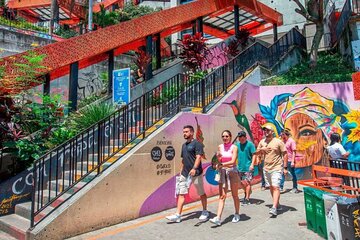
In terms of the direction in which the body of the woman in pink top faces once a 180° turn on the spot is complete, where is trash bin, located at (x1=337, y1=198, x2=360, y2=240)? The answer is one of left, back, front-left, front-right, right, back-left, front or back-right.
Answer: right

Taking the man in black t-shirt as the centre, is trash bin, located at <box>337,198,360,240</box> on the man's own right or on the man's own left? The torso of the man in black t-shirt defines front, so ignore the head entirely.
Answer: on the man's own left

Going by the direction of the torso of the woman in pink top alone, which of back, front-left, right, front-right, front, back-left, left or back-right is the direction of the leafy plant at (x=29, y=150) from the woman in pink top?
front-right

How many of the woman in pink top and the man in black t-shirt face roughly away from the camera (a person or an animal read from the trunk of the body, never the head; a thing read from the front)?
0

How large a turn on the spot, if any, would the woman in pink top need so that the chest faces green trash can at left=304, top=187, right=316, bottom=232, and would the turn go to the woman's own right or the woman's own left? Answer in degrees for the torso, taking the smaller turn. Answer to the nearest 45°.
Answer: approximately 135° to the woman's own left

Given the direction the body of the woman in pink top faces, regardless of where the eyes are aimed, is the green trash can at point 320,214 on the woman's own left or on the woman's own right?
on the woman's own left

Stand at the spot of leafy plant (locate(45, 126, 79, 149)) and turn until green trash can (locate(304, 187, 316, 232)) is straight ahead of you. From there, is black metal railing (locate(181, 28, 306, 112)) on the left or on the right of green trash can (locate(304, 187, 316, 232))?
left

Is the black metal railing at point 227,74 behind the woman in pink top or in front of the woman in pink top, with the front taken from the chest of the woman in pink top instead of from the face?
behind

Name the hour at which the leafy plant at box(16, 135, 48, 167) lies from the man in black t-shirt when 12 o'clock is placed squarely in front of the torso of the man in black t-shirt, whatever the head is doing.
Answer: The leafy plant is roughly at 2 o'clock from the man in black t-shirt.

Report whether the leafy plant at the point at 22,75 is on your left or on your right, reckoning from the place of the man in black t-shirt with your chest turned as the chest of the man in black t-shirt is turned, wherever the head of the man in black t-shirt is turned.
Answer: on your right

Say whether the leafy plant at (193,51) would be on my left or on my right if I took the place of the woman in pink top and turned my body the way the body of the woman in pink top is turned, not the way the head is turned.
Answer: on my right

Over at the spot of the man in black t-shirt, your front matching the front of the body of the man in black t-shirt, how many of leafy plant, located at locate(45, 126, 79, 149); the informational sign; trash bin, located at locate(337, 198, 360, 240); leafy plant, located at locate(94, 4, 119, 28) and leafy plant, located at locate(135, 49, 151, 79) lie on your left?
1

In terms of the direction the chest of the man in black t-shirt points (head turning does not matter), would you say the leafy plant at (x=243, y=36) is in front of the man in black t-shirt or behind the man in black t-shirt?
behind
